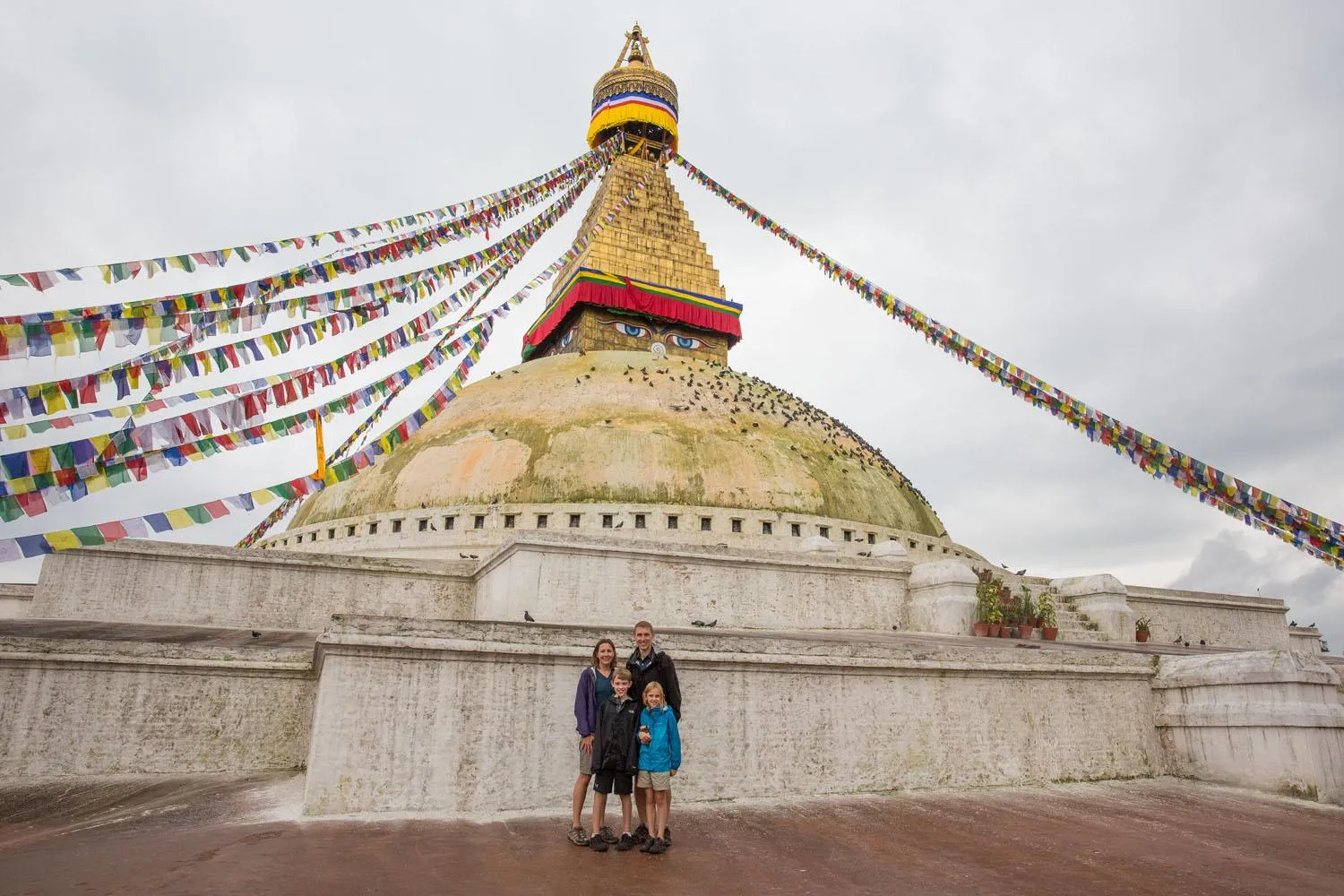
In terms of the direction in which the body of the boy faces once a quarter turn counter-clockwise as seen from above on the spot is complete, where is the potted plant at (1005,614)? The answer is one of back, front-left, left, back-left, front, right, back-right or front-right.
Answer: front-left

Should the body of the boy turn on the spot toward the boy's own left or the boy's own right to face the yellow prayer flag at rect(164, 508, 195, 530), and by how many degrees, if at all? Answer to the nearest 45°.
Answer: approximately 135° to the boy's own right

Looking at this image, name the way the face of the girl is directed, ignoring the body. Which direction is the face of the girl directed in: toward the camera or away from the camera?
toward the camera

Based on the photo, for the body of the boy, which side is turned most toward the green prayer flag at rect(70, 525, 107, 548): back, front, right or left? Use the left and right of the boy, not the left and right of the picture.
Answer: right

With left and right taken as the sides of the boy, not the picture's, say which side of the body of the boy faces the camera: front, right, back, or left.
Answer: front

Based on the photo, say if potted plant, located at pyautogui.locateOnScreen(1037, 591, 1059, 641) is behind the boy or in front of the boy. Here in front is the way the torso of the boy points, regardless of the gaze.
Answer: behind

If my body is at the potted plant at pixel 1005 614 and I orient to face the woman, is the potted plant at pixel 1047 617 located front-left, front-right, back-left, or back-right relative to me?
back-left

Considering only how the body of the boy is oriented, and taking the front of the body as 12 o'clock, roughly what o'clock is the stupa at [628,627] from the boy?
The stupa is roughly at 6 o'clock from the boy.

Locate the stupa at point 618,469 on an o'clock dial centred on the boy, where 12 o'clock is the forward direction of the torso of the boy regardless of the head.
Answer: The stupa is roughly at 6 o'clock from the boy.

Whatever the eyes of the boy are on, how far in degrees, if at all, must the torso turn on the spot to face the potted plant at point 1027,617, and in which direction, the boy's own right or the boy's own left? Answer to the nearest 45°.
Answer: approximately 135° to the boy's own left

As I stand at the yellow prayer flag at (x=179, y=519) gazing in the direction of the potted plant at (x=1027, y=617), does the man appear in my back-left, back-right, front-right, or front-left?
front-right
